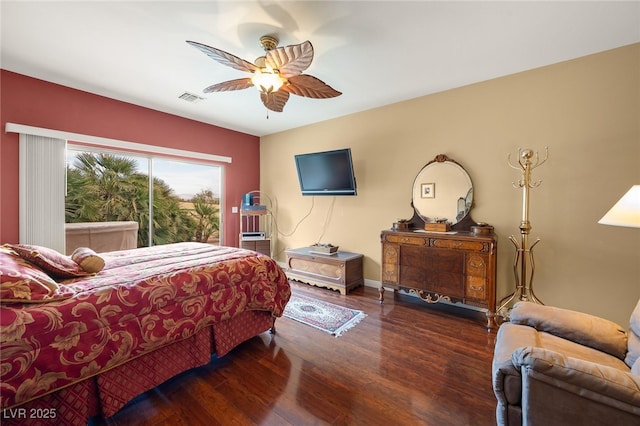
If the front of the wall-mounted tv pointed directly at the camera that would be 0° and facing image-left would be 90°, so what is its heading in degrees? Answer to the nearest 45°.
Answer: approximately 45°

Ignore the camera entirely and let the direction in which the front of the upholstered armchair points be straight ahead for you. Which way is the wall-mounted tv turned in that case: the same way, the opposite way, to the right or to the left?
to the left

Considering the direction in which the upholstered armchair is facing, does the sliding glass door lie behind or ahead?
ahead

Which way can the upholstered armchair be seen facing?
to the viewer's left

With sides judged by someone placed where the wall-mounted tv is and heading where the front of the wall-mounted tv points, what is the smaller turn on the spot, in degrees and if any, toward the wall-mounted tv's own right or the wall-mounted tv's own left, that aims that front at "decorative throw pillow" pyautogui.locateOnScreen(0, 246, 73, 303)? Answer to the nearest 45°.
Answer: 0° — it already faces it

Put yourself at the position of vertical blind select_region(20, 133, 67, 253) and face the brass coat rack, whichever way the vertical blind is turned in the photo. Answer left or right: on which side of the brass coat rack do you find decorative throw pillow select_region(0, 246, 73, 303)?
right

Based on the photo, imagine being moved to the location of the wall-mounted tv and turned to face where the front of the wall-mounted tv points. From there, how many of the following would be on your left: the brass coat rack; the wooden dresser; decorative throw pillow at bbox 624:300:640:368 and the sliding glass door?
3

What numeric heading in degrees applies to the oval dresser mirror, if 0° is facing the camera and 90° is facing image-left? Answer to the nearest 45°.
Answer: approximately 0°

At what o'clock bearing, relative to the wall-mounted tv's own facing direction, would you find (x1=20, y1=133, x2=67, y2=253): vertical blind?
The vertical blind is roughly at 1 o'clock from the wall-mounted tv.

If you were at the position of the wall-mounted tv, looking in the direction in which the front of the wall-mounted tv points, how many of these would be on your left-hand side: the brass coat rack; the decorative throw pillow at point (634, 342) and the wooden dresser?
3
